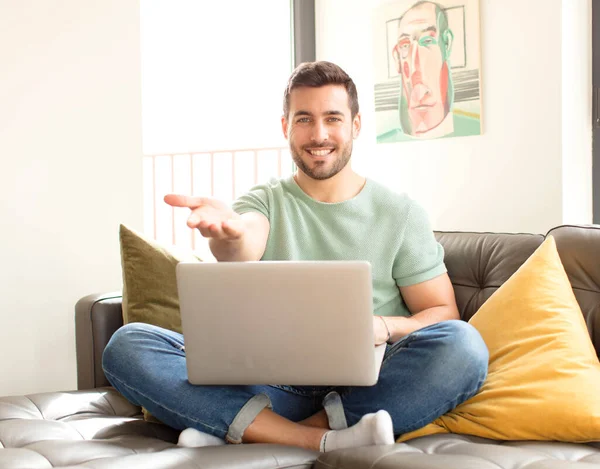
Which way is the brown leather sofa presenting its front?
toward the camera

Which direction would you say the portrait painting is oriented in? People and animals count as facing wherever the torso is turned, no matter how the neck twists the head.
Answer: toward the camera

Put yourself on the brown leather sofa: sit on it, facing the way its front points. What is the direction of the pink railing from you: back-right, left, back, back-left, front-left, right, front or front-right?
back

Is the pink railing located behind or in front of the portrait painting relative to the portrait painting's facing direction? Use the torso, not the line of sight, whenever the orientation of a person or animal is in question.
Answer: behind

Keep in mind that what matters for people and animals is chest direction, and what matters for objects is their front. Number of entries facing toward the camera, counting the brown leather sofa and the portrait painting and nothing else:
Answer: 2

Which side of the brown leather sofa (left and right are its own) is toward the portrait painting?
back

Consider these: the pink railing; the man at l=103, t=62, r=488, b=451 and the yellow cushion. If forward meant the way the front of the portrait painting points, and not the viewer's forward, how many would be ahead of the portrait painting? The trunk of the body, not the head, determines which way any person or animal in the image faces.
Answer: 2

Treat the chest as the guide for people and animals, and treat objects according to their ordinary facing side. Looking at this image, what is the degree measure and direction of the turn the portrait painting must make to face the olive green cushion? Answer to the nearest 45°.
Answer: approximately 45° to its right

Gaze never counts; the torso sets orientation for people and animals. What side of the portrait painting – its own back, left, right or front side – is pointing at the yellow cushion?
front
